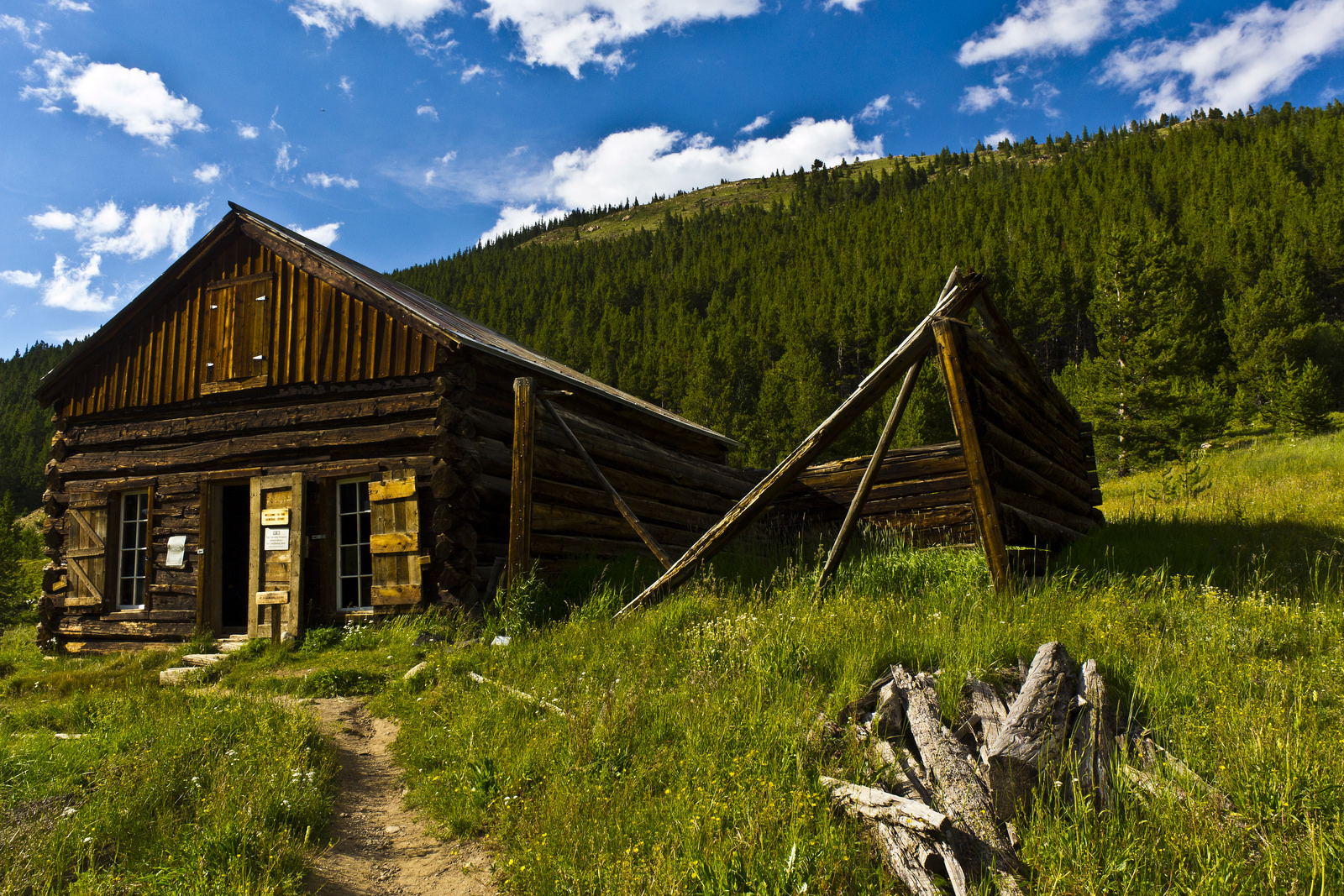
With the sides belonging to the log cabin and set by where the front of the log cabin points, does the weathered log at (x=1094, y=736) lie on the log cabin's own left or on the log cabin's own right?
on the log cabin's own left

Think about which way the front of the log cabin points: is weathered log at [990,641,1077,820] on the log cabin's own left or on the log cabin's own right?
on the log cabin's own left

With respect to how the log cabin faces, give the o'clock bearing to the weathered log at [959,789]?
The weathered log is roughly at 10 o'clock from the log cabin.

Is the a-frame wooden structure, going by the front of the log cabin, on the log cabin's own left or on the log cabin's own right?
on the log cabin's own left

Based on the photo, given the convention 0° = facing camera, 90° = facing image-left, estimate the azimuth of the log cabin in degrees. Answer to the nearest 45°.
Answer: approximately 45°

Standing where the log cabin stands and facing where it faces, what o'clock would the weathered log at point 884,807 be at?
The weathered log is roughly at 10 o'clock from the log cabin.
